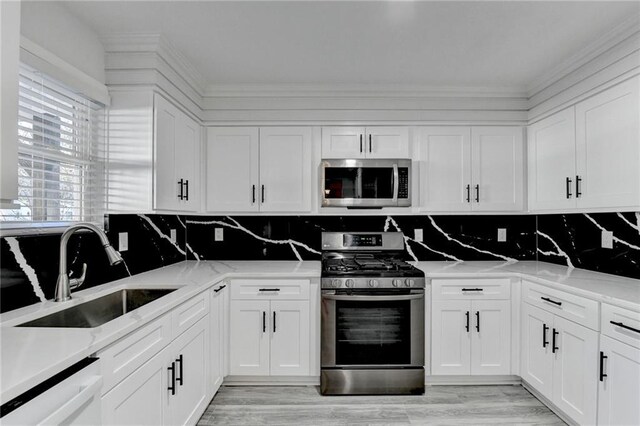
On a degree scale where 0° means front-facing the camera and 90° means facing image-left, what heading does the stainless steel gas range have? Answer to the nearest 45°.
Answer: approximately 0°

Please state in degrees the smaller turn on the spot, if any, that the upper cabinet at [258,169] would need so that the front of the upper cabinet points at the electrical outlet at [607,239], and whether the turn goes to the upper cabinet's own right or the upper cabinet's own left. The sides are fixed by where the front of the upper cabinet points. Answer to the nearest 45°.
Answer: approximately 90° to the upper cabinet's own left

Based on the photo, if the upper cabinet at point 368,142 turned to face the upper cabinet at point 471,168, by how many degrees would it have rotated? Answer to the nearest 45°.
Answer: approximately 90° to its left

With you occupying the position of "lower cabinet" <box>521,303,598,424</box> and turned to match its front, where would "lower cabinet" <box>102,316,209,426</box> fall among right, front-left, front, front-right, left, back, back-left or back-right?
front

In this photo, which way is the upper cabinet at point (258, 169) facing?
toward the camera

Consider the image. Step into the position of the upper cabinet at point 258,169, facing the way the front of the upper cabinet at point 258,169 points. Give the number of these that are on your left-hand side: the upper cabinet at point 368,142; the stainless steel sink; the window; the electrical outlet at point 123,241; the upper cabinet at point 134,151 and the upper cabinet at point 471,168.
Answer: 2

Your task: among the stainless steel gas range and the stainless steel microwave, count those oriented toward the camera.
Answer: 2

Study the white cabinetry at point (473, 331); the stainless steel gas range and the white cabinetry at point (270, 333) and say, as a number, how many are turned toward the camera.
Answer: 3

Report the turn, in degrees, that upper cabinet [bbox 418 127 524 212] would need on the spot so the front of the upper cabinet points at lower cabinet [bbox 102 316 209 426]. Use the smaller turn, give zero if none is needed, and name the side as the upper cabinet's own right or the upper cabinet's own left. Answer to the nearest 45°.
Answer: approximately 45° to the upper cabinet's own right

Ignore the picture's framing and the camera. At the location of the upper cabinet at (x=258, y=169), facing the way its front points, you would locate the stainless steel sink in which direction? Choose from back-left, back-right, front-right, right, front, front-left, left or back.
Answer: front-right

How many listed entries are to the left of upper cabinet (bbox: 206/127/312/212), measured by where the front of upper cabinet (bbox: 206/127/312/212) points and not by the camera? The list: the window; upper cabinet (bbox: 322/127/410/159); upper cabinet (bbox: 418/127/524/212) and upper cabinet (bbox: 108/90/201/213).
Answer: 2

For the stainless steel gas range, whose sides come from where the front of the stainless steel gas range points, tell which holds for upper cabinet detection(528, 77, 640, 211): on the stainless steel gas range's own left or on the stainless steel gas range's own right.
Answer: on the stainless steel gas range's own left

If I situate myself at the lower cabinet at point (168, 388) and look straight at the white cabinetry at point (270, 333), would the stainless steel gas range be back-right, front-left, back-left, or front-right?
front-right

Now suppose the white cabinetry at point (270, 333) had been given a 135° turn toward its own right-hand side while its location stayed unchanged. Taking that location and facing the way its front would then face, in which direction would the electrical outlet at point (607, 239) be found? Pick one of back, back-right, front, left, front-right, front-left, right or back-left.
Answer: back-right

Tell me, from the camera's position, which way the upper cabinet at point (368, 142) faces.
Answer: facing the viewer
